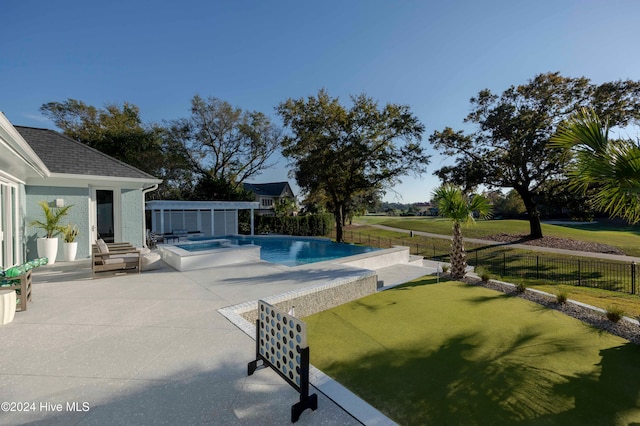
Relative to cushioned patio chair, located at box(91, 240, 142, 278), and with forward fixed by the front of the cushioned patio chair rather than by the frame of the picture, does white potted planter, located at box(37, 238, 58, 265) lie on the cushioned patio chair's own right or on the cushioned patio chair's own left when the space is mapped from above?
on the cushioned patio chair's own left

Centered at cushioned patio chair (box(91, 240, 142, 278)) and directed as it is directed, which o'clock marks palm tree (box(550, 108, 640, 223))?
The palm tree is roughly at 2 o'clock from the cushioned patio chair.

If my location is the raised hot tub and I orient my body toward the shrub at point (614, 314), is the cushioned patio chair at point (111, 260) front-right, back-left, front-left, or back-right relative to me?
back-right

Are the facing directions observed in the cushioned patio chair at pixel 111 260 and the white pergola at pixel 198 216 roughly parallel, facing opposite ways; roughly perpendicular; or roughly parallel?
roughly perpendicular

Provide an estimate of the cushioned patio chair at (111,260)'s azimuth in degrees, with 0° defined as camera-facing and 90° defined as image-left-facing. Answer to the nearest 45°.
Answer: approximately 270°

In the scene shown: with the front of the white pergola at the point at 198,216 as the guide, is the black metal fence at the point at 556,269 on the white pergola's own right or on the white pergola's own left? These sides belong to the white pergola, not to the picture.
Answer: on the white pergola's own left

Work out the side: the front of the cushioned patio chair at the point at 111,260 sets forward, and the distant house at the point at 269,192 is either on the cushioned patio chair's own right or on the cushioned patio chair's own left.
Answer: on the cushioned patio chair's own left

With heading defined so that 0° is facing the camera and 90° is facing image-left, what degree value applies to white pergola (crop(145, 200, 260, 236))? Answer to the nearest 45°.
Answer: approximately 0°

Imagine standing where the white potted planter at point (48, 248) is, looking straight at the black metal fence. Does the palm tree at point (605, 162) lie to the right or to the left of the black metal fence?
right

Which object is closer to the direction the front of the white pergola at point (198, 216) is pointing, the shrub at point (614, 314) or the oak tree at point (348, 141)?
the shrub

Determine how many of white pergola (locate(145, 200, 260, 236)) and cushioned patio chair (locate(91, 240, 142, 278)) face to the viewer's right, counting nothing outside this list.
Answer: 1

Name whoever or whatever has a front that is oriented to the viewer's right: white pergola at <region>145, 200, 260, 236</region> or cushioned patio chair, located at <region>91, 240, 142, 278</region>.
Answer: the cushioned patio chair

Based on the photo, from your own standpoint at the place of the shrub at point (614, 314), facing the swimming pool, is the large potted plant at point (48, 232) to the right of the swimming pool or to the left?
left
